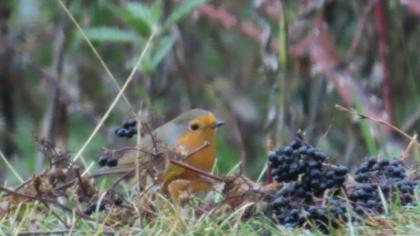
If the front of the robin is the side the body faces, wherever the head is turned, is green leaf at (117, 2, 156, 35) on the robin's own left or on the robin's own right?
on the robin's own left

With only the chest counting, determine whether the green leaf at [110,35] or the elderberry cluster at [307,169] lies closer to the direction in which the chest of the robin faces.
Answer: the elderberry cluster

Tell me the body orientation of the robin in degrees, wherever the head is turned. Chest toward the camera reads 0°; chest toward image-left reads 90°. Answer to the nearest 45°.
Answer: approximately 270°

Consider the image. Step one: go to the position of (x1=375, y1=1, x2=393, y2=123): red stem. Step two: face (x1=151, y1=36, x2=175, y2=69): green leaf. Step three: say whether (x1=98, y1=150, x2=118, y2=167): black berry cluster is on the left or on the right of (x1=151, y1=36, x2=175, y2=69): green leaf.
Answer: left

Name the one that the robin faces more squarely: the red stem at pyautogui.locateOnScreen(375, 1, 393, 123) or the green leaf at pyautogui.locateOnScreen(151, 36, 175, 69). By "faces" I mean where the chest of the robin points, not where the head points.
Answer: the red stem
